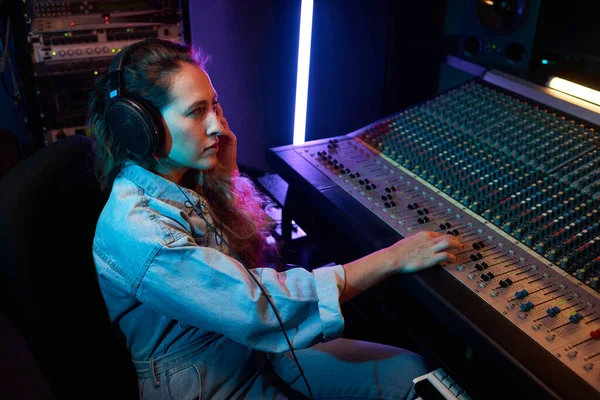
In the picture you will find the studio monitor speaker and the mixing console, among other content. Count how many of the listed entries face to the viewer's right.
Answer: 0

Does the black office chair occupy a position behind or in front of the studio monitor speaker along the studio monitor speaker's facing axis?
in front

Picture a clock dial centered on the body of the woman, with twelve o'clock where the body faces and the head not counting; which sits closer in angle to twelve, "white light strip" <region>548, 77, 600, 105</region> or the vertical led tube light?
the white light strip

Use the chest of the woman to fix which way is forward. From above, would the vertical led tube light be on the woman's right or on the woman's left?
on the woman's left

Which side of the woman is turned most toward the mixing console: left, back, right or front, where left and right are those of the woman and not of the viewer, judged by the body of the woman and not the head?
front

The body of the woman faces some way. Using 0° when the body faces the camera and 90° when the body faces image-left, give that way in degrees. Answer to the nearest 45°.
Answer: approximately 270°

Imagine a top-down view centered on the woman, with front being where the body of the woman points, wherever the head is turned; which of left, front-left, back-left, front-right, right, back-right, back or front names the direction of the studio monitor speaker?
front-left

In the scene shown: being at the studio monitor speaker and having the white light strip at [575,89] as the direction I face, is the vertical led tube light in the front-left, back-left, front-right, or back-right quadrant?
back-right

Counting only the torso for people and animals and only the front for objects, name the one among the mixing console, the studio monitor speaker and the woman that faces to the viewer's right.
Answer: the woman

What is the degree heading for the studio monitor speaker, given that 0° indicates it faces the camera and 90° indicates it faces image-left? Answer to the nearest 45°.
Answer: approximately 45°

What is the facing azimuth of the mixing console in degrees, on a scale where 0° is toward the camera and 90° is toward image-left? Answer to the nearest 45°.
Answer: approximately 45°

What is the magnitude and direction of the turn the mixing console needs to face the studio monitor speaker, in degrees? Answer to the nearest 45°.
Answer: approximately 135° to its right

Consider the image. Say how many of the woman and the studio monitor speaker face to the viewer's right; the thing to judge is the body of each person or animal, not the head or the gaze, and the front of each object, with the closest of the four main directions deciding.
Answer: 1
